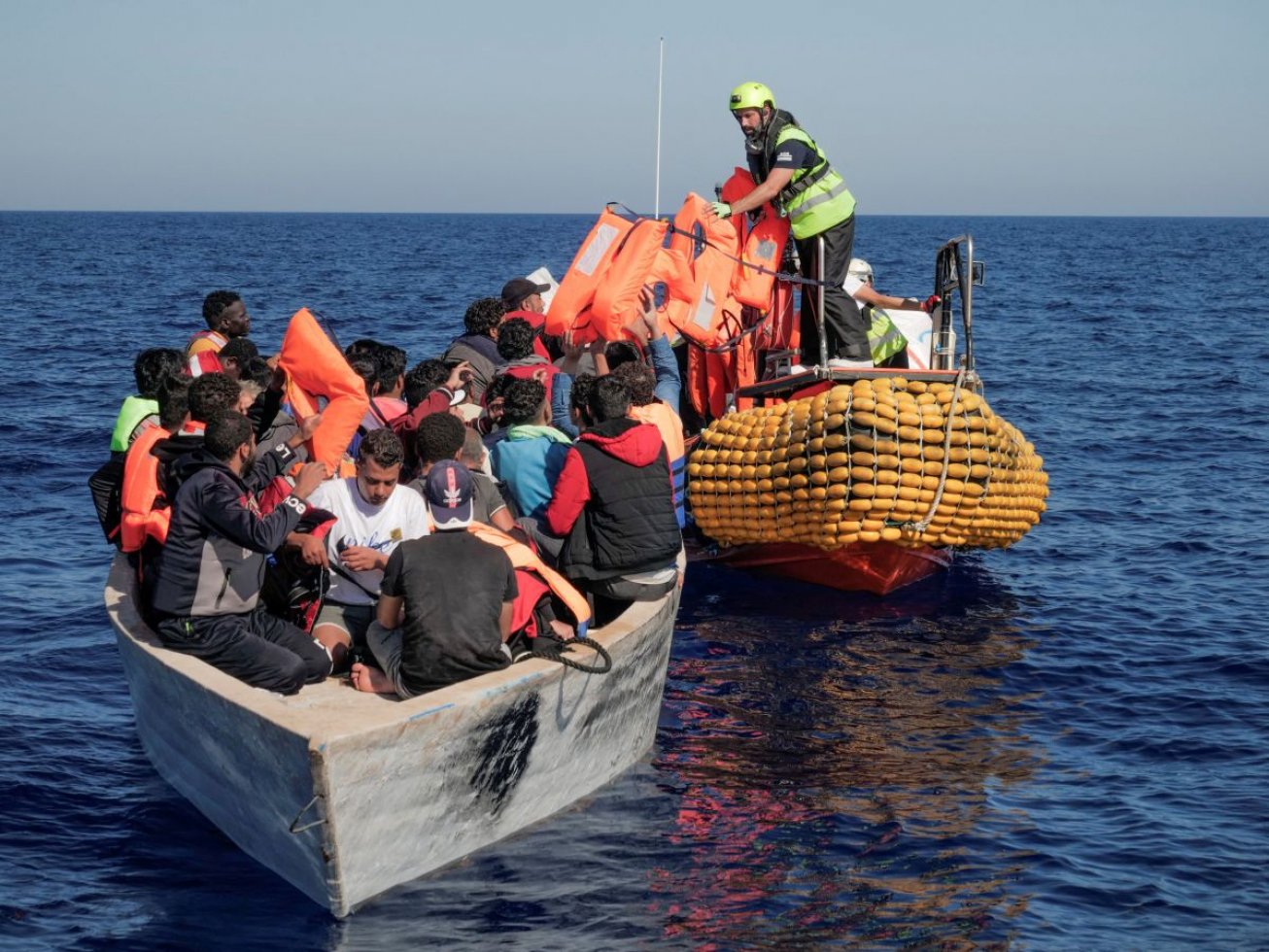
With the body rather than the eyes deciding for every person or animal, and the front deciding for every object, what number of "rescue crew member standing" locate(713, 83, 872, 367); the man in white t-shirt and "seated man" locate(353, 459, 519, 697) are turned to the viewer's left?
1

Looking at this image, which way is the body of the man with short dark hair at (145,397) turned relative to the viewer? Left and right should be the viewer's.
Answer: facing away from the viewer and to the right of the viewer

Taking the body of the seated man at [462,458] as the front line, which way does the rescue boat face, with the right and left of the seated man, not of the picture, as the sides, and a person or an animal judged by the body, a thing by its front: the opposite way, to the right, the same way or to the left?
the opposite way

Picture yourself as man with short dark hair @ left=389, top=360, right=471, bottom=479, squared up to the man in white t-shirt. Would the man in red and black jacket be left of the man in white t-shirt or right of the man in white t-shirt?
left

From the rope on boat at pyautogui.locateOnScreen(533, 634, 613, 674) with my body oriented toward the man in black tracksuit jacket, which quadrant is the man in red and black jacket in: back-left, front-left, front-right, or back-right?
back-right

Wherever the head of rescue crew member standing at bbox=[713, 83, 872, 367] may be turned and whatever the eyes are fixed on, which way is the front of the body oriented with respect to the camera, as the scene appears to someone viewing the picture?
to the viewer's left

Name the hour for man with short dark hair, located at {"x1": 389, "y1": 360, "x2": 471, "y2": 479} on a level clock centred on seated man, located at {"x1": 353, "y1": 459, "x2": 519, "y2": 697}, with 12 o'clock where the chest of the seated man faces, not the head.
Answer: The man with short dark hair is roughly at 12 o'clock from the seated man.

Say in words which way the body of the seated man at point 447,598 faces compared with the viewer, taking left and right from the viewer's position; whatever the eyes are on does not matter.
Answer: facing away from the viewer

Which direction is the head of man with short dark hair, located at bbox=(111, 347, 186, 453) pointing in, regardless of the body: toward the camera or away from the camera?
away from the camera

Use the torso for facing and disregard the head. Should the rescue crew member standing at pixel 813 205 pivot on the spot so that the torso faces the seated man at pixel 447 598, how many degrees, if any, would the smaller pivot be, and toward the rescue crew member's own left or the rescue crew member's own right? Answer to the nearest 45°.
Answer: approximately 90° to the rescue crew member's own left

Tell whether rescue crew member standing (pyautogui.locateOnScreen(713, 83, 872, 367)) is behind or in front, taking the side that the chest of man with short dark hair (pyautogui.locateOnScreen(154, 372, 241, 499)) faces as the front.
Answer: in front
